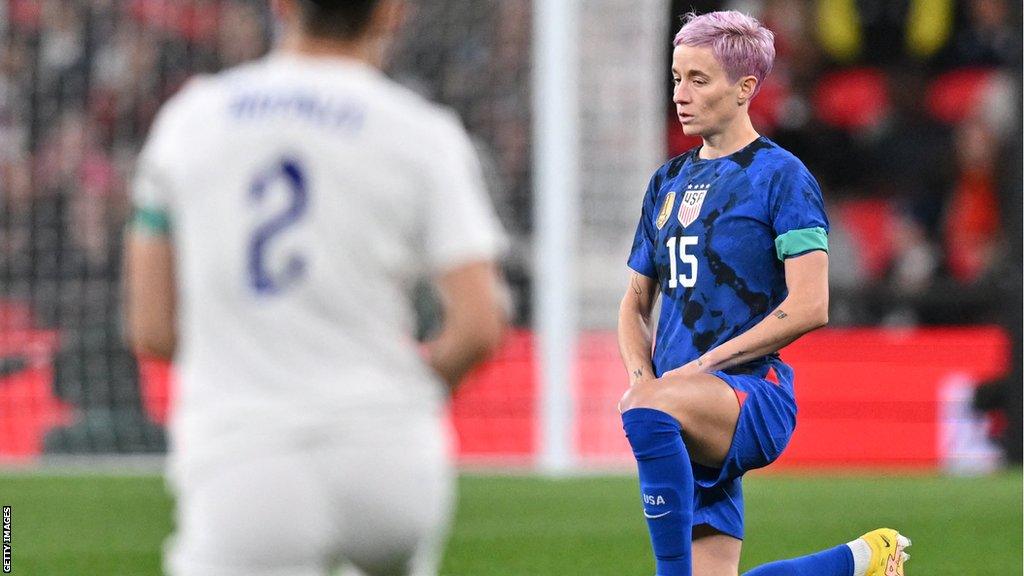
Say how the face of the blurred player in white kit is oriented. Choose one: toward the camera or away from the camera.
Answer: away from the camera

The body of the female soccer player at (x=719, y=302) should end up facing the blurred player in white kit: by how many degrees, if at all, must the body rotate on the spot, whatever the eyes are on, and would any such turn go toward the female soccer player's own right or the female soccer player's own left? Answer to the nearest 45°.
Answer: approximately 45° to the female soccer player's own left

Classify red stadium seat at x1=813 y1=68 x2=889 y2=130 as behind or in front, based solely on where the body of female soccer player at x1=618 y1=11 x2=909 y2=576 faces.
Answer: behind

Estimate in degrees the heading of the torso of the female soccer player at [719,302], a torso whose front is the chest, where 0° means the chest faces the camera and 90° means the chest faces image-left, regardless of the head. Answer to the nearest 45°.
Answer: approximately 45°

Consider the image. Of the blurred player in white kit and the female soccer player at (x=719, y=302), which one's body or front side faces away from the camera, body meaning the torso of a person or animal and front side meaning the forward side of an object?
the blurred player in white kit

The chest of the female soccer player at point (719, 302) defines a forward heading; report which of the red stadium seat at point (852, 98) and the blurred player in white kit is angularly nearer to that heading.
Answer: the blurred player in white kit

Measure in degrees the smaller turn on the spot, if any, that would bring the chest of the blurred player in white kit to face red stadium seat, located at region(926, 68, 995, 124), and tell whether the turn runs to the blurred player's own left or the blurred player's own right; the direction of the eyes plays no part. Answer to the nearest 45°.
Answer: approximately 45° to the blurred player's own right

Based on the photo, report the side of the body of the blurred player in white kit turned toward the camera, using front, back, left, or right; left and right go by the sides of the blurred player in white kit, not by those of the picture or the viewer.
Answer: back

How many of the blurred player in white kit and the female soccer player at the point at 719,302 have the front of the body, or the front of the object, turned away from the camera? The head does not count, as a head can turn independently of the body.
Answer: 1
